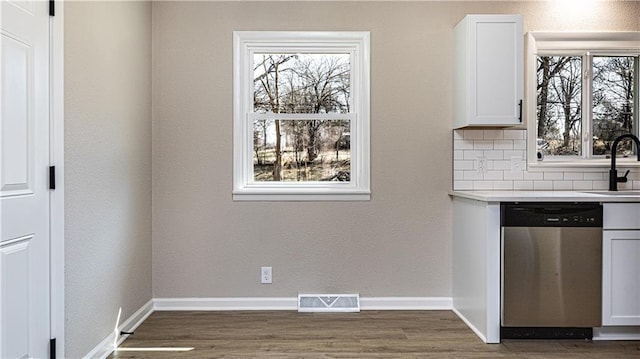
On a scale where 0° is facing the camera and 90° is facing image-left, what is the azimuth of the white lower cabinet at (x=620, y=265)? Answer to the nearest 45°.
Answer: approximately 0°

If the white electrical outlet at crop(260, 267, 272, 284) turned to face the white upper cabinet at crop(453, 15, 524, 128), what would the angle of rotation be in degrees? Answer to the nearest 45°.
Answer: approximately 90° to its left

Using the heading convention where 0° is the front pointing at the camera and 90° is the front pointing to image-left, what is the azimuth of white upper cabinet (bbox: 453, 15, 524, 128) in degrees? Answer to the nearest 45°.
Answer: approximately 0°

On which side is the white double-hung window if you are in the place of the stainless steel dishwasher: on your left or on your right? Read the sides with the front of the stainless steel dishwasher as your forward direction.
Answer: on your right

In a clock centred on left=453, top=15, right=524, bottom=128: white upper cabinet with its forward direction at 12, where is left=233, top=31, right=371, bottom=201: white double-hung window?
The white double-hung window is roughly at 3 o'clock from the white upper cabinet.

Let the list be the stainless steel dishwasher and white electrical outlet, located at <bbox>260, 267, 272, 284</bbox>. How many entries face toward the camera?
2

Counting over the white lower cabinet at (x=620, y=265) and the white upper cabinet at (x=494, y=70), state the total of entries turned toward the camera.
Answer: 2
